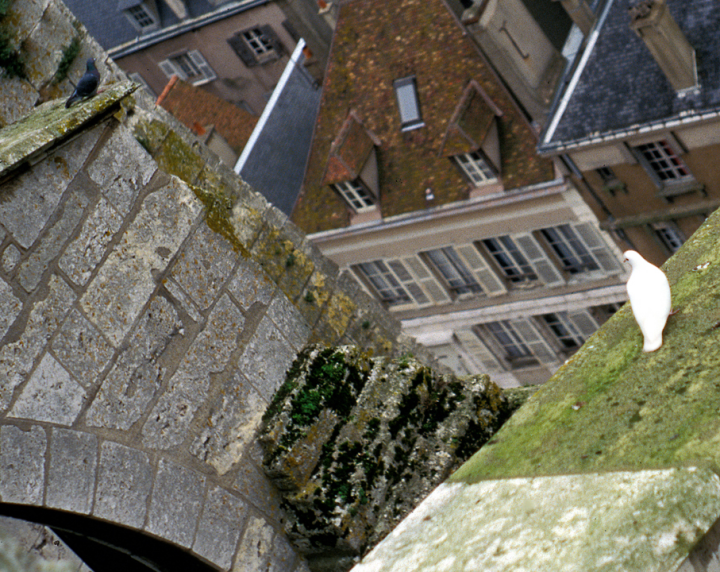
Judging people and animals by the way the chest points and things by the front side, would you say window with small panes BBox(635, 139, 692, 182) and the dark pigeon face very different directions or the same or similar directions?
very different directions

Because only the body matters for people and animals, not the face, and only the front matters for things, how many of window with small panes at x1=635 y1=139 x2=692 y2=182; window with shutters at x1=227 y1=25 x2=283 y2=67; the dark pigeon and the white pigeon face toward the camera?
2

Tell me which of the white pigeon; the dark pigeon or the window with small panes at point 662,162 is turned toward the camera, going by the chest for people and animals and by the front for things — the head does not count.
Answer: the window with small panes

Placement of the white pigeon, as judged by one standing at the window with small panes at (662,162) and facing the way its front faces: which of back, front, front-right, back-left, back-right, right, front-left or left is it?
front

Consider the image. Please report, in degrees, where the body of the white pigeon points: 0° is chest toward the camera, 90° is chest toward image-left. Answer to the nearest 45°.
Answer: approximately 135°

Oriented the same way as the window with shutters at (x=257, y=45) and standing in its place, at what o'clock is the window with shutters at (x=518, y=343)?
the window with shutters at (x=518, y=343) is roughly at 12 o'clock from the window with shutters at (x=257, y=45).

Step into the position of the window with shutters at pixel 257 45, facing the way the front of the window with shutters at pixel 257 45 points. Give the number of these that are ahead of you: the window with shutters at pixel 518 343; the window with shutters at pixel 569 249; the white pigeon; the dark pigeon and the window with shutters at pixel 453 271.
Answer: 5

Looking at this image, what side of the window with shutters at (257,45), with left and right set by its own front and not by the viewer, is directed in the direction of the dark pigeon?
front

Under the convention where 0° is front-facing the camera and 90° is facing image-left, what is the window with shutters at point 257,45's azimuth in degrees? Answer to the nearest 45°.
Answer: approximately 0°

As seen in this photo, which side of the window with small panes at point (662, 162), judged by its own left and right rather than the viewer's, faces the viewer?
front
